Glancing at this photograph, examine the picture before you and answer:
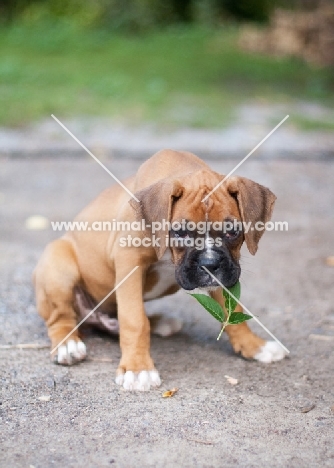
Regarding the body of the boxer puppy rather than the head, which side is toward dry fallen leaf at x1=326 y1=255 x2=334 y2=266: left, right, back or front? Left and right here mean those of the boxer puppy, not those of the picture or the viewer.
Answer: left

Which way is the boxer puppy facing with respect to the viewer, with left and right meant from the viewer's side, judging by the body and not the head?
facing the viewer and to the right of the viewer

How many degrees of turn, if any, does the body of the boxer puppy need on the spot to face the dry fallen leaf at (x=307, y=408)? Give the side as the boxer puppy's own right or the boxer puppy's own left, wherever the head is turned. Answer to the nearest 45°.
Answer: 0° — it already faces it
